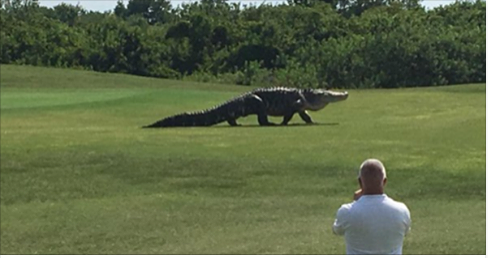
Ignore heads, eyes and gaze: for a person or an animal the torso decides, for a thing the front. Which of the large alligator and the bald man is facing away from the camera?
the bald man

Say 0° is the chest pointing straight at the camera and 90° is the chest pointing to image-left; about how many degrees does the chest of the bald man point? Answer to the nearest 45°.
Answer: approximately 180°

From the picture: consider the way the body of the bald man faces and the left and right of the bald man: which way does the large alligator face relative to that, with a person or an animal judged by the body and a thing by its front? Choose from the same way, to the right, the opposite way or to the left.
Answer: to the right

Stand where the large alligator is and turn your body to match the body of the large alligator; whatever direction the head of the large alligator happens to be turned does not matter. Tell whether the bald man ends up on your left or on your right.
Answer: on your right

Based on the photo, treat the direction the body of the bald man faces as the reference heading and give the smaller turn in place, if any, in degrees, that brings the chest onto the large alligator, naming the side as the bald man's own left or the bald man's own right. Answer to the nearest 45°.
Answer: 0° — they already face it

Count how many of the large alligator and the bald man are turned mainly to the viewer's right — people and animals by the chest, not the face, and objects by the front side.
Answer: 1

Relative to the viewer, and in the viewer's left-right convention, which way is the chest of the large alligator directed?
facing to the right of the viewer

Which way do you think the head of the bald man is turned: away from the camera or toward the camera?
away from the camera
